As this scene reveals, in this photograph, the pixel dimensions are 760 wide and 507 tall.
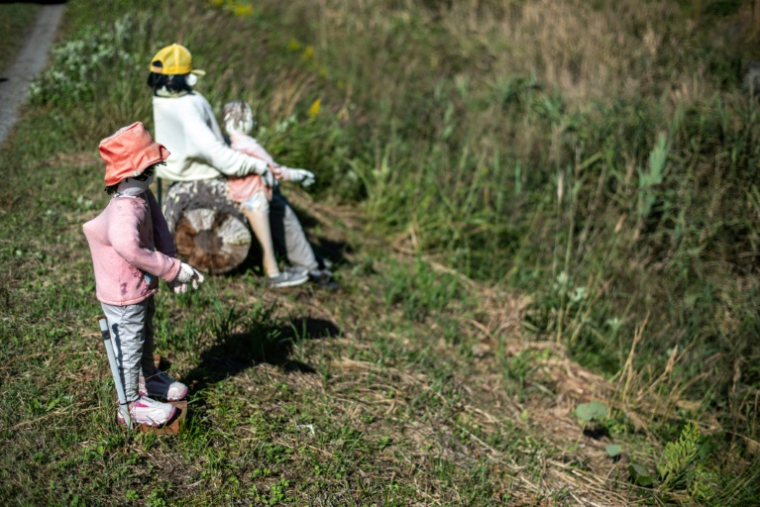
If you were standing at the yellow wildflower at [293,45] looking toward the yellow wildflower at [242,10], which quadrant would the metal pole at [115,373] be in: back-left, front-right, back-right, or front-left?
back-left

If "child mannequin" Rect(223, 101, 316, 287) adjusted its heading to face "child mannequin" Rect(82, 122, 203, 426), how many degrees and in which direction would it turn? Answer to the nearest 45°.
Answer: approximately 90° to its right

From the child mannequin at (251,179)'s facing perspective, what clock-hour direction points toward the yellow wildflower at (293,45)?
The yellow wildflower is roughly at 9 o'clock from the child mannequin.

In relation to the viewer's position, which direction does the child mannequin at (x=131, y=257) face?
facing to the right of the viewer

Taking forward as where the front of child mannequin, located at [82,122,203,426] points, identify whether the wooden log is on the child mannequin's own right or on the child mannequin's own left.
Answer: on the child mannequin's own left

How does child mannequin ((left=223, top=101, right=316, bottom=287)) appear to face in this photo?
to the viewer's right

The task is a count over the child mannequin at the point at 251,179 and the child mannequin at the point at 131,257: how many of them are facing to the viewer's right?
2

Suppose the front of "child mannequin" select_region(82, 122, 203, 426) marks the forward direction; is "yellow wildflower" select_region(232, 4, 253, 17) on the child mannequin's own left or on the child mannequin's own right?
on the child mannequin's own left

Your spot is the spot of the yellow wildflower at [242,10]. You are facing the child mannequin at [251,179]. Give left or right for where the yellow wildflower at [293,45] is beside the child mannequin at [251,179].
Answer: left
